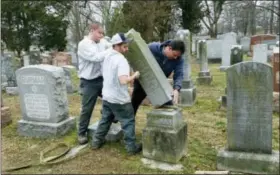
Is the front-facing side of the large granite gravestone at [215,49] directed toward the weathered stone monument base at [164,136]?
yes

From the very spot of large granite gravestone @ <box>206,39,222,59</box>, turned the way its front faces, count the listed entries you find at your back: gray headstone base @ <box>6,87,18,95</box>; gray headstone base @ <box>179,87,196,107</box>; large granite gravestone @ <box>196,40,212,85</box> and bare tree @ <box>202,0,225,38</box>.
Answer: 1

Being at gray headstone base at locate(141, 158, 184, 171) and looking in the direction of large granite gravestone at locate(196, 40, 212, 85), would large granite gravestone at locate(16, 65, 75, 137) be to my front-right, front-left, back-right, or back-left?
front-left

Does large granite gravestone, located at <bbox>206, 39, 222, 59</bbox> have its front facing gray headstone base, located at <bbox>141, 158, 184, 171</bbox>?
yes

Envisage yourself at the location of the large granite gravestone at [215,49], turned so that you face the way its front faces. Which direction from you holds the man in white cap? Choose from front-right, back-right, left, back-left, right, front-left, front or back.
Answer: front

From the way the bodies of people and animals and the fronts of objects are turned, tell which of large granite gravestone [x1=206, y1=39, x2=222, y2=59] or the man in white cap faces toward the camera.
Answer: the large granite gravestone

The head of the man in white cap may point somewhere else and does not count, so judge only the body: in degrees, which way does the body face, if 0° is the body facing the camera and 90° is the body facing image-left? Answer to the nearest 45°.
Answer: approximately 225°

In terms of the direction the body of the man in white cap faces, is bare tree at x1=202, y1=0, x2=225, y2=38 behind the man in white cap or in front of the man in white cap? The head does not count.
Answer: in front

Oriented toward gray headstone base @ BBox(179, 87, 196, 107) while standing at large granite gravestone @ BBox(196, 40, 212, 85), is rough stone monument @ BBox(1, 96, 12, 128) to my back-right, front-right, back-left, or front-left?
front-right

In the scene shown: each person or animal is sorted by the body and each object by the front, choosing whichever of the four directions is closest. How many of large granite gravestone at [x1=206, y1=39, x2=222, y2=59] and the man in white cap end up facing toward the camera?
1

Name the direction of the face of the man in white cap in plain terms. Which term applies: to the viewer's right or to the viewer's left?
to the viewer's right

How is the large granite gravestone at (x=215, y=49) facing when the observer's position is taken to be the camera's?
facing the viewer
